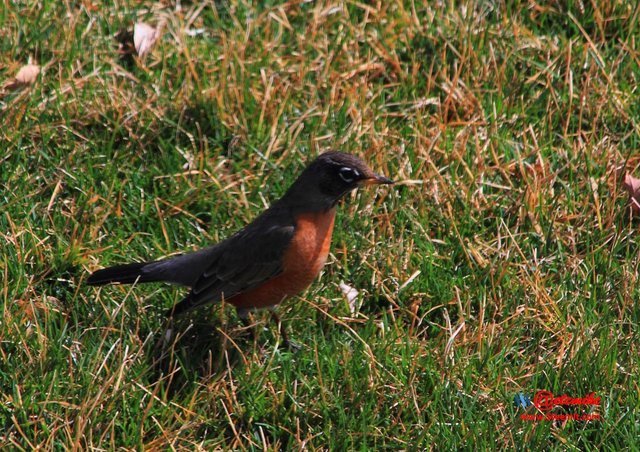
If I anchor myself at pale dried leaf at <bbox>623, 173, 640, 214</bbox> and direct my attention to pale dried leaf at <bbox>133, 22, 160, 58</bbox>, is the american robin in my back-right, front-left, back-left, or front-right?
front-left

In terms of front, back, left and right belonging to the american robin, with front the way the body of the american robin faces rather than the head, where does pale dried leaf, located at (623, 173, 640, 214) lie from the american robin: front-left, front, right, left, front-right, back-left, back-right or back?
front

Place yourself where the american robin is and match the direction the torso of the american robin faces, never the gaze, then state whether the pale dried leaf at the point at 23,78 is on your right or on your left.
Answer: on your left

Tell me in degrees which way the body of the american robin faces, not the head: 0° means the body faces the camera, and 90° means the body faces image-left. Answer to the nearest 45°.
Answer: approximately 270°

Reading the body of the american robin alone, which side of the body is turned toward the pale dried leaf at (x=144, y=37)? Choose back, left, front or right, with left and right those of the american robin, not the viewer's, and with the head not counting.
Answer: left
